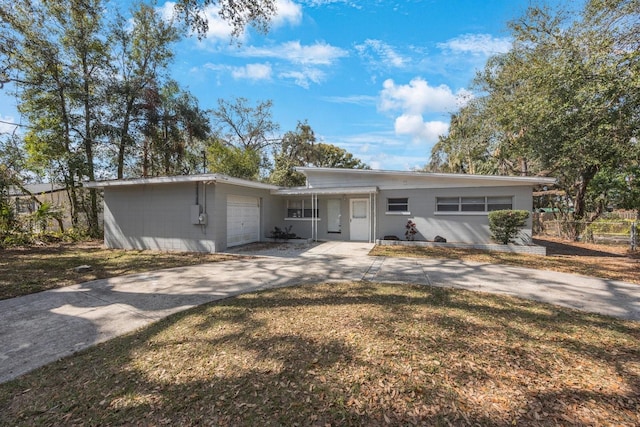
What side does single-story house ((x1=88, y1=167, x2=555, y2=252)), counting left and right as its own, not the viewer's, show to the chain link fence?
left

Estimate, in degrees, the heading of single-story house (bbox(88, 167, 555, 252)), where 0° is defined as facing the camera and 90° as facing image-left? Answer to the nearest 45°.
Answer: approximately 0°
